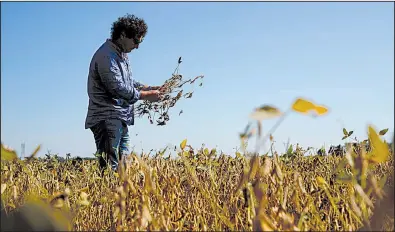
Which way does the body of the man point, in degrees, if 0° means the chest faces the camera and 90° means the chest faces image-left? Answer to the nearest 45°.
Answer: approximately 270°
